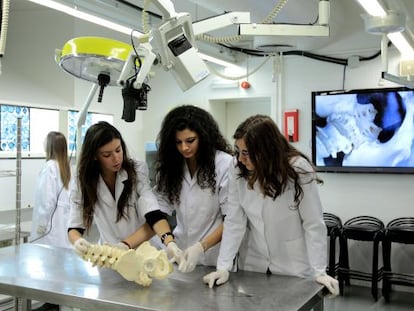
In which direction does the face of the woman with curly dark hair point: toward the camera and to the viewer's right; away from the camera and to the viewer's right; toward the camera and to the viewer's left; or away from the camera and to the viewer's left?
toward the camera and to the viewer's left

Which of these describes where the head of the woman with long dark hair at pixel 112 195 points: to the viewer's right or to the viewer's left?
to the viewer's right

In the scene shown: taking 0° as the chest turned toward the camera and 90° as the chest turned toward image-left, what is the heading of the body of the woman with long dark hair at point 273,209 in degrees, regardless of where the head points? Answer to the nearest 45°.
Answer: approximately 45°

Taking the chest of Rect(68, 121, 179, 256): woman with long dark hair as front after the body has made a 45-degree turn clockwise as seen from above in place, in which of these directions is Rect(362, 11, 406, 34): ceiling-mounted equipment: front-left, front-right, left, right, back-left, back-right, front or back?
back-left

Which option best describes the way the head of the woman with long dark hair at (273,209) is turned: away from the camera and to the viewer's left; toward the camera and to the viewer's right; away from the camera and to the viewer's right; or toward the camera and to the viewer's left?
toward the camera and to the viewer's left

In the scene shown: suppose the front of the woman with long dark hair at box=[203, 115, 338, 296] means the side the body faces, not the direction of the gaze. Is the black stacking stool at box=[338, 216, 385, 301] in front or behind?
behind
